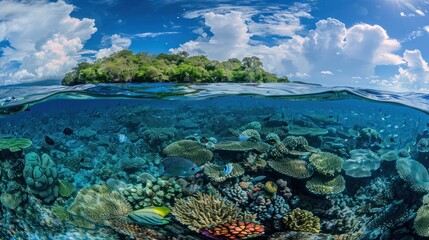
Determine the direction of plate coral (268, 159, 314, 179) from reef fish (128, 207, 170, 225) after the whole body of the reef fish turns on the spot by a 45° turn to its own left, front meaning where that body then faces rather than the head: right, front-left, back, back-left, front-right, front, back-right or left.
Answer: back-left

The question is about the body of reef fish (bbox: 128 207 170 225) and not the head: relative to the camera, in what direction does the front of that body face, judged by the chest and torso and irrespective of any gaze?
to the viewer's left
